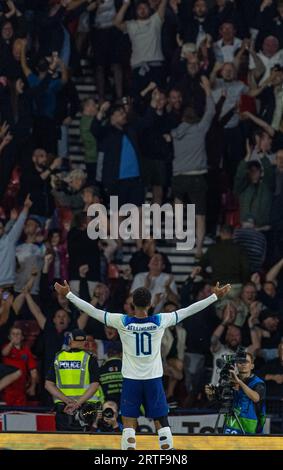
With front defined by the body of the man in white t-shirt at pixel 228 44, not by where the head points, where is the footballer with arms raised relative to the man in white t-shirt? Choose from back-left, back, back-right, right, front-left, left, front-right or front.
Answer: front

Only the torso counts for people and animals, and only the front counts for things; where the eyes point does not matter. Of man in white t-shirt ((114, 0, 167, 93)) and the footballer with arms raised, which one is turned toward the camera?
the man in white t-shirt

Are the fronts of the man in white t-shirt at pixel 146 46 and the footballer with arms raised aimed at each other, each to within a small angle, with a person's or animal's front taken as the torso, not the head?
yes

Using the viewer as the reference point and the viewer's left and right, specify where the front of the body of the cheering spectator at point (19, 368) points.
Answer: facing the viewer

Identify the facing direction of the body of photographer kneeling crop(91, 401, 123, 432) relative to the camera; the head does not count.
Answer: toward the camera

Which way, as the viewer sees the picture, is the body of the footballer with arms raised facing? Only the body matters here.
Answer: away from the camera

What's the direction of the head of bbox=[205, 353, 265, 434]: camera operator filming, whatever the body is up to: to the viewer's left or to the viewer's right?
to the viewer's left

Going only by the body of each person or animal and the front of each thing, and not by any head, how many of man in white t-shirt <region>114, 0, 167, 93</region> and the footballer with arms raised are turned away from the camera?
1

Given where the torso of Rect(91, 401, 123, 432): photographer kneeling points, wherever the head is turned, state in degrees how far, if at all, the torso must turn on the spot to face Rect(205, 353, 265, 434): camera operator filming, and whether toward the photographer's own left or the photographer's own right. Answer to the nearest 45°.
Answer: approximately 45° to the photographer's own left

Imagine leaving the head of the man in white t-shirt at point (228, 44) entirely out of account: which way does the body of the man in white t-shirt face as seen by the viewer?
toward the camera

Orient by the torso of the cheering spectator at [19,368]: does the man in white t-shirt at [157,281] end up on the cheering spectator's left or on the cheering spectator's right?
on the cheering spectator's left

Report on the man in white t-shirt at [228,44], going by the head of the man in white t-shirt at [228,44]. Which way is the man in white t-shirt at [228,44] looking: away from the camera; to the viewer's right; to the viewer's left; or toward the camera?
toward the camera

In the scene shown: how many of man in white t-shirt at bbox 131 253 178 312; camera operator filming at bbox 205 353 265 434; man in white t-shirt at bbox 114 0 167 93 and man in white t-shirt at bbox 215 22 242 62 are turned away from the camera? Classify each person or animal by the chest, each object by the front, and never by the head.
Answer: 0

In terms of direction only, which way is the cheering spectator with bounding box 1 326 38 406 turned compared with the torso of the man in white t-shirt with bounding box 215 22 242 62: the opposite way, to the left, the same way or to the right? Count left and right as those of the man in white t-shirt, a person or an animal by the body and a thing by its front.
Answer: the same way

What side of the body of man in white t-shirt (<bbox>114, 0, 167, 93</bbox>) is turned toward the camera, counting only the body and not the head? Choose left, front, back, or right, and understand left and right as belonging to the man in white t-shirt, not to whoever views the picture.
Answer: front

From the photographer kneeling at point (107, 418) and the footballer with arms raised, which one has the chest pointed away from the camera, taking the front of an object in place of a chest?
the footballer with arms raised
